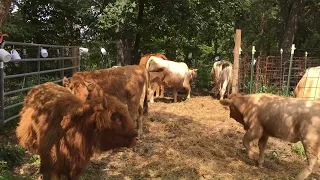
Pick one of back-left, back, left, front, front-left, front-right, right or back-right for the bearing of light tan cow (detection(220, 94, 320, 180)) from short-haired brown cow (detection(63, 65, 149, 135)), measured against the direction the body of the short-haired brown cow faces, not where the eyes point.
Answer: back

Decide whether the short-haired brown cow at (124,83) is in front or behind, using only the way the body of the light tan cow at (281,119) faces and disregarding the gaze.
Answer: in front

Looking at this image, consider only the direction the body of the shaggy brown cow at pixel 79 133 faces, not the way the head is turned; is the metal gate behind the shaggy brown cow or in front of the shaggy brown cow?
behind

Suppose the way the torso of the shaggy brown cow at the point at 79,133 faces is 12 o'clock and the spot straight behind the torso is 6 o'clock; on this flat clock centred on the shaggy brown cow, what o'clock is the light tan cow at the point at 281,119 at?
The light tan cow is roughly at 10 o'clock from the shaggy brown cow.

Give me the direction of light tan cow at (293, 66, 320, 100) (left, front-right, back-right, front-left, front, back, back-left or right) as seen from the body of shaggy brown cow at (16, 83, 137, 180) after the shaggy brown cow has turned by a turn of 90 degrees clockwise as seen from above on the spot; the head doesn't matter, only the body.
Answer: back

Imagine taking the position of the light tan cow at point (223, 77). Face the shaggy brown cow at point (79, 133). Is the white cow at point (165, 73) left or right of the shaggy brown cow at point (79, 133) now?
right

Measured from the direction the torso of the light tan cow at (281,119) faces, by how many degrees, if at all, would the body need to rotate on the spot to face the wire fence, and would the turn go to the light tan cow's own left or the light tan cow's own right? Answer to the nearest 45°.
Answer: approximately 45° to the light tan cow's own right

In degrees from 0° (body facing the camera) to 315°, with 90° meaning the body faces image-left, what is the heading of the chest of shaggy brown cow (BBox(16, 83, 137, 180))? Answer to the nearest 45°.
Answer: approximately 315°

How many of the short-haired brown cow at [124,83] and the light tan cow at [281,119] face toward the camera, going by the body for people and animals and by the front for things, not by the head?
0

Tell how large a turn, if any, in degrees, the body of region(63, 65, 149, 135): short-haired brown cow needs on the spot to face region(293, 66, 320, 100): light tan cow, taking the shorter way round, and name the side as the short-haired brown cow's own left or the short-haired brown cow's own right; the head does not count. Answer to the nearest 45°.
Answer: approximately 135° to the short-haired brown cow's own right

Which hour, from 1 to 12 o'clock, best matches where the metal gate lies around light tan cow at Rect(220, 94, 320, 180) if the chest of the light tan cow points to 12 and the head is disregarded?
The metal gate is roughly at 11 o'clock from the light tan cow.

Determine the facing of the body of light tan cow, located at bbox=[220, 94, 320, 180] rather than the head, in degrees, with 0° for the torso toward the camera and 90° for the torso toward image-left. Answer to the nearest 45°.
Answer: approximately 135°

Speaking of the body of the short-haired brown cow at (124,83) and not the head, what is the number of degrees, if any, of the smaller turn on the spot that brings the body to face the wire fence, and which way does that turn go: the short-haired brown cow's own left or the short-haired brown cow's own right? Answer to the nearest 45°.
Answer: approximately 90° to the short-haired brown cow's own right

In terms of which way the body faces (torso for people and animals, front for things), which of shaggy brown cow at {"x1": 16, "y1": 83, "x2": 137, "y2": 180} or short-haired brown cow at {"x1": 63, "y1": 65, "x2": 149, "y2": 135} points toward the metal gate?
short-haired brown cow at {"x1": 63, "y1": 65, "x2": 149, "y2": 135}
